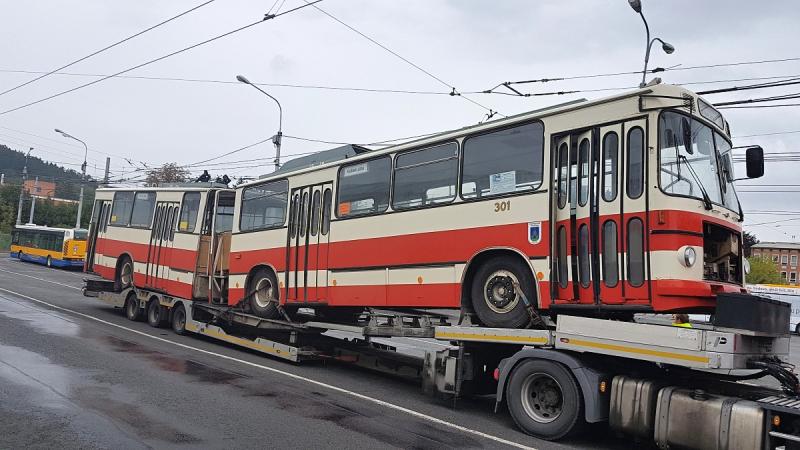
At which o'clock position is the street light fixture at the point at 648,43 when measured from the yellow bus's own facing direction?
The street light fixture is roughly at 7 o'clock from the yellow bus.

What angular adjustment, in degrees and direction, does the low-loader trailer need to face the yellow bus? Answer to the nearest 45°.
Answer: approximately 180°

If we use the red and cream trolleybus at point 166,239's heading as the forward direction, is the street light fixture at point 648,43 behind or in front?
in front

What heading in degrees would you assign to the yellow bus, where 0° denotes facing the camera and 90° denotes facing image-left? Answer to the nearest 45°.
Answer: approximately 135°

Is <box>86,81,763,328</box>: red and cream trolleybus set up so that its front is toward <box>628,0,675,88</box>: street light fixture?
no

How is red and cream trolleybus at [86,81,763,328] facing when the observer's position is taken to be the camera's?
facing the viewer and to the right of the viewer

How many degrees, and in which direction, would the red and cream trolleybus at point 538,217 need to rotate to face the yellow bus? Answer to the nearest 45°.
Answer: approximately 180°
